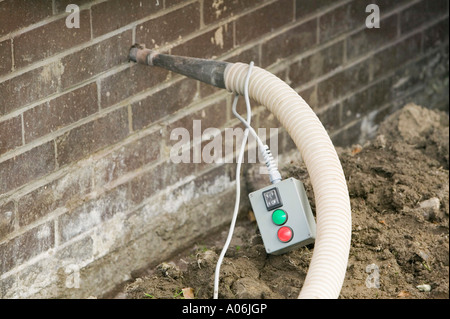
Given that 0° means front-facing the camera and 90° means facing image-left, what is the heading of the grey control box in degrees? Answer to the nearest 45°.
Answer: approximately 0°
